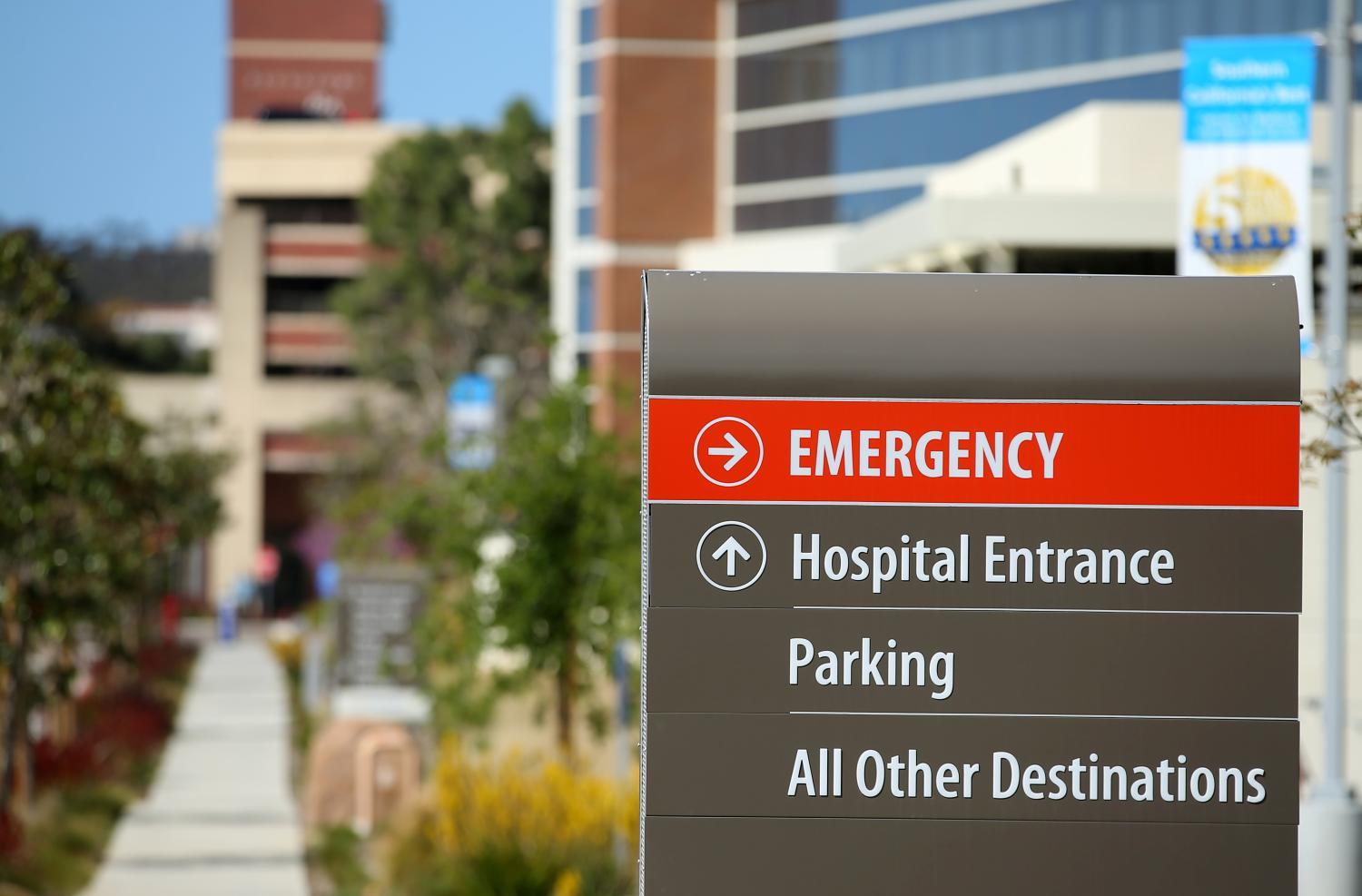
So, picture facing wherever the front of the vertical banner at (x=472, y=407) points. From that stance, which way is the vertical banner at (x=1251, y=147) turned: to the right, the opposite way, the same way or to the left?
the same way

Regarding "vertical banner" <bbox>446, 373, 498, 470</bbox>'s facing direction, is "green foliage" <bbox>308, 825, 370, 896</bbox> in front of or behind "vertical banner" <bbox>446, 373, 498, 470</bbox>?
in front

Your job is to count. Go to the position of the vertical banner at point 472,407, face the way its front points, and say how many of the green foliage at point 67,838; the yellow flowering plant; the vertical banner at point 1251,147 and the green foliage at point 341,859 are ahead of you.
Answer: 4

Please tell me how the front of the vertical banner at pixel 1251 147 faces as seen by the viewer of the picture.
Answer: facing the viewer

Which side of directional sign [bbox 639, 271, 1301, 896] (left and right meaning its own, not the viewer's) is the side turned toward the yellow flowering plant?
back

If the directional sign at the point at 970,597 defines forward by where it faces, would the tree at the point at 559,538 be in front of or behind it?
behind

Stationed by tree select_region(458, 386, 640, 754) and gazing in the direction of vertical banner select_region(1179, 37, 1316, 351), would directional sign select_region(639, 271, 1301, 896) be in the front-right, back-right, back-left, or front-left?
front-right

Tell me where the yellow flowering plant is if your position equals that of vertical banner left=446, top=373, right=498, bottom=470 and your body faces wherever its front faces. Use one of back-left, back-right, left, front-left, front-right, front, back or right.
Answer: front

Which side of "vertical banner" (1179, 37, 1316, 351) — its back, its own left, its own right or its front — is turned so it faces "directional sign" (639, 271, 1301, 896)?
front

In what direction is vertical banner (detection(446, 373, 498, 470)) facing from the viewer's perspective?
toward the camera

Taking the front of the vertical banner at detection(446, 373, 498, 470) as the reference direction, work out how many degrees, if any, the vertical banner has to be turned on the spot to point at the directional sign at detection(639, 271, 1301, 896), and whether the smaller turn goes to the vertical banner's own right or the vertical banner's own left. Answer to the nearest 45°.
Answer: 0° — it already faces it

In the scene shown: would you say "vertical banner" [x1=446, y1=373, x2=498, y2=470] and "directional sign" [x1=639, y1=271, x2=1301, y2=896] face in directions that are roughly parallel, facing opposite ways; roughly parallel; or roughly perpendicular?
roughly parallel

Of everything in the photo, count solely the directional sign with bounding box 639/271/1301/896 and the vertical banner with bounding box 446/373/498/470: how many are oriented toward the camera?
2

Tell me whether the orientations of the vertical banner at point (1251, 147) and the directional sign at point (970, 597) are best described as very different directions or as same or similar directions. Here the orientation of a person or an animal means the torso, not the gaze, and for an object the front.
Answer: same or similar directions

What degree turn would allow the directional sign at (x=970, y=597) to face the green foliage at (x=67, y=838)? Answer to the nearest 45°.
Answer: approximately 135° to its right

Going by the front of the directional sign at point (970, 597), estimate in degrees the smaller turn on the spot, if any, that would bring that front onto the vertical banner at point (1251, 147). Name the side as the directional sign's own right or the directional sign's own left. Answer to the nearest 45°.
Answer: approximately 180°

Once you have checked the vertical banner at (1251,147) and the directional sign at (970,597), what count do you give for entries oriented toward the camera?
2

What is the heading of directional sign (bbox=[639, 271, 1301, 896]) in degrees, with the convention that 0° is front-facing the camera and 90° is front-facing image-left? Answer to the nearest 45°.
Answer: approximately 0°
